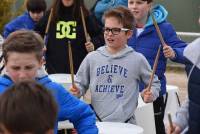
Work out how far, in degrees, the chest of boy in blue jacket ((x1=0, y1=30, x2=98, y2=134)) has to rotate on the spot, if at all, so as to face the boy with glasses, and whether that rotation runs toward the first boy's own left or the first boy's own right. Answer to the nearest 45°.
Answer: approximately 135° to the first boy's own left

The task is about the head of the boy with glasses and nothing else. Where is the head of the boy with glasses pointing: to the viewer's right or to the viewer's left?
to the viewer's left

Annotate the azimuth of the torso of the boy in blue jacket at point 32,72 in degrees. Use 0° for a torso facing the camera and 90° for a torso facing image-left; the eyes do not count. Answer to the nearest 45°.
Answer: approximately 0°
